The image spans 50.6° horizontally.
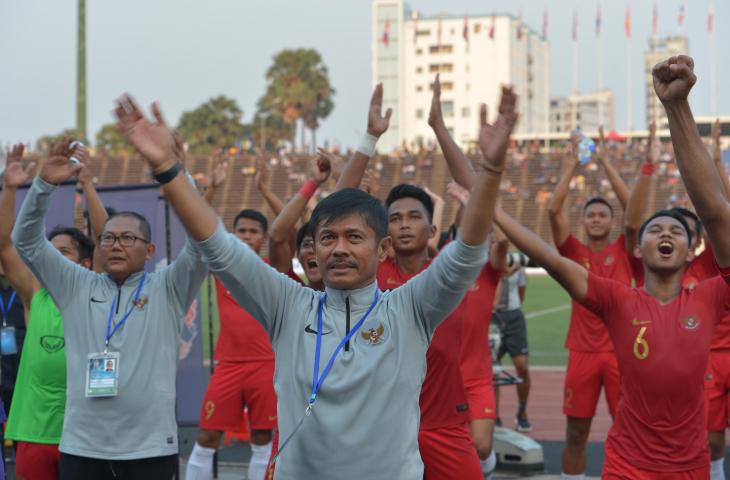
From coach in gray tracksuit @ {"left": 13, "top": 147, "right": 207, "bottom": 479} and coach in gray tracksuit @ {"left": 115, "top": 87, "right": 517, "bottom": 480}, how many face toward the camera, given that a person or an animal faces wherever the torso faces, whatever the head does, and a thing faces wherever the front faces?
2

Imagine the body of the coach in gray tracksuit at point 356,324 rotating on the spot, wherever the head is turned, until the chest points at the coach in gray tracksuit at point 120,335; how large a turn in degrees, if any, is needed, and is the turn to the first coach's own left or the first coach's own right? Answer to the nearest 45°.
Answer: approximately 135° to the first coach's own right

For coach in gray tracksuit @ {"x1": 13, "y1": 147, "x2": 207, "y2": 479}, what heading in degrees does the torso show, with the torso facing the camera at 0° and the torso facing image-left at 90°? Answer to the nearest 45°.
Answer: approximately 0°

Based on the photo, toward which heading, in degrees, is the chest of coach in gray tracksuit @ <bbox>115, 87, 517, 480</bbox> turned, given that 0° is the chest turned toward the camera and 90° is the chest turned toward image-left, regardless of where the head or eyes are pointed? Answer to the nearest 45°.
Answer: approximately 0°
